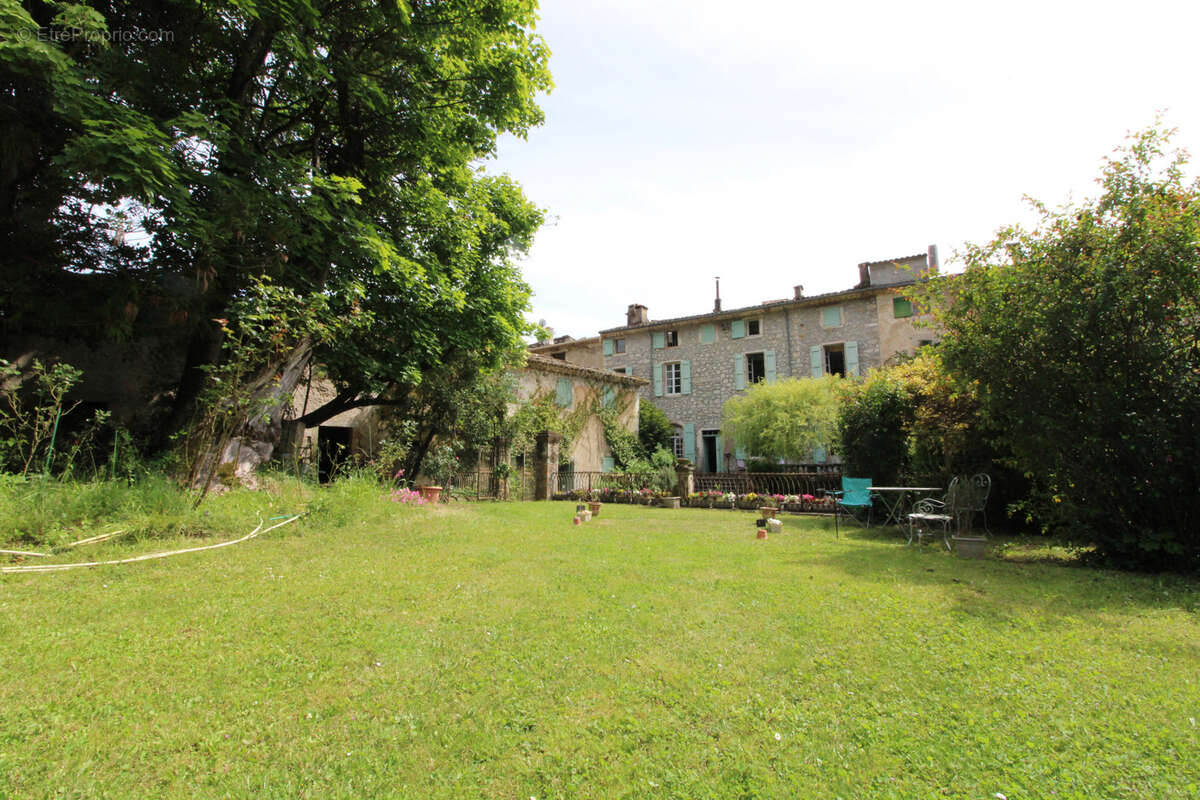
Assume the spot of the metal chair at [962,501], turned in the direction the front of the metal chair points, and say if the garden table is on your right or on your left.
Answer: on your right

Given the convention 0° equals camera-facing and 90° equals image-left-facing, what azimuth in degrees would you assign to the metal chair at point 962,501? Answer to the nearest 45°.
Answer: approximately 45°

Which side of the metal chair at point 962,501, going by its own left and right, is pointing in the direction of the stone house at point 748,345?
right

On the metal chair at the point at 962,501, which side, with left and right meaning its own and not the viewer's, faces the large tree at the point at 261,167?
front
